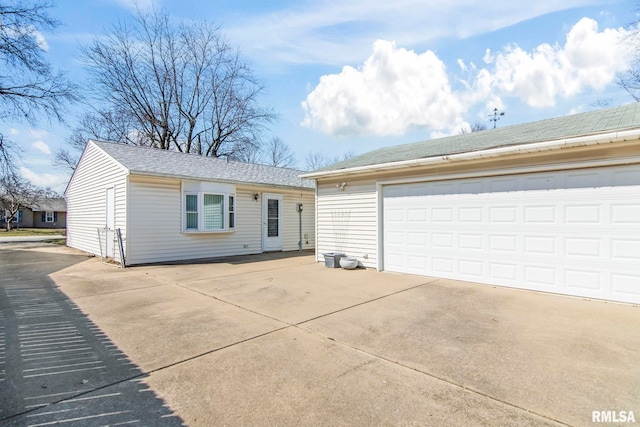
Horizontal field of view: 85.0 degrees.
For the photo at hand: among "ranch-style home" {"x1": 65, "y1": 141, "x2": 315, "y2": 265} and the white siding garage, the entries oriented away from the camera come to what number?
0

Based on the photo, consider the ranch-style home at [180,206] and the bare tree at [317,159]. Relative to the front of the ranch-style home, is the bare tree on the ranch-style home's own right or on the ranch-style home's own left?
on the ranch-style home's own left

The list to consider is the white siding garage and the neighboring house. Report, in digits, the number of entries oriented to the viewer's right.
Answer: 0

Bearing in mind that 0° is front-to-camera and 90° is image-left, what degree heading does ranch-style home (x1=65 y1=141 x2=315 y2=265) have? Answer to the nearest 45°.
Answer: approximately 315°

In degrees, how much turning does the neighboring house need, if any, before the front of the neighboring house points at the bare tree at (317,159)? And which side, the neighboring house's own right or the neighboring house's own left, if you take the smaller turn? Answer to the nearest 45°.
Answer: approximately 45° to the neighboring house's own left

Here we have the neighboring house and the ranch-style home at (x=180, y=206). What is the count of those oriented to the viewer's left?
0

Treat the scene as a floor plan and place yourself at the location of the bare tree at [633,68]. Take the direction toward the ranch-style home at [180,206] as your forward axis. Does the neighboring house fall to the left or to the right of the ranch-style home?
right

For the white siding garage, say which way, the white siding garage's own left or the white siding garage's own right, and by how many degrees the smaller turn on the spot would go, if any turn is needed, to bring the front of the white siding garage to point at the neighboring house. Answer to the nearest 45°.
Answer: approximately 45° to the white siding garage's own right
